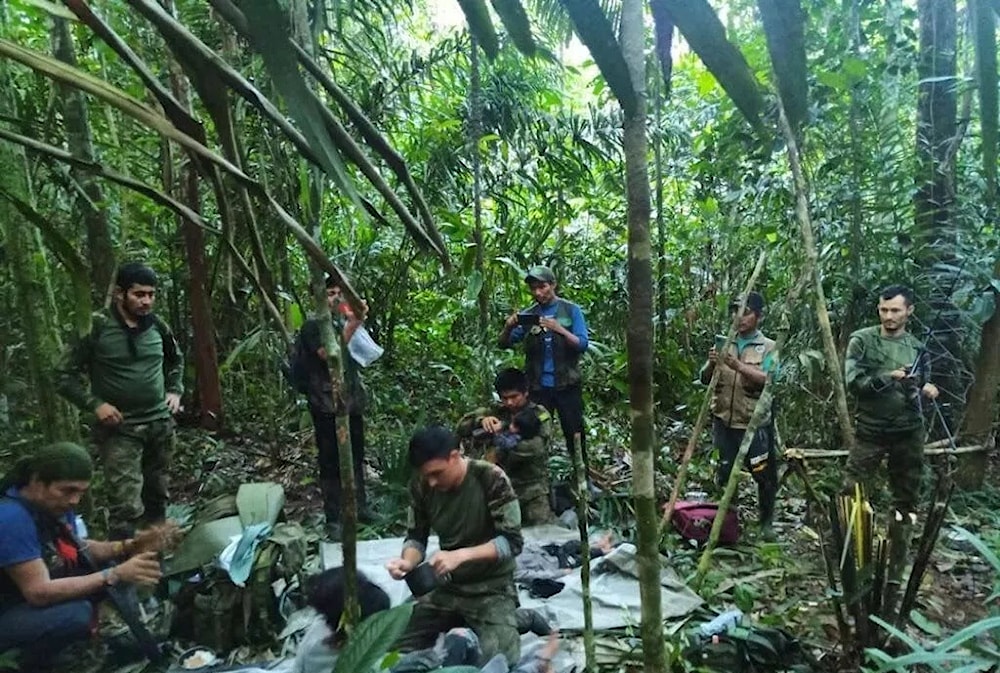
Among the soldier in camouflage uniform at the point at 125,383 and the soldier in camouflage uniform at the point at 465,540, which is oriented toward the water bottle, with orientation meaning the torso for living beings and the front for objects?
the soldier in camouflage uniform at the point at 125,383

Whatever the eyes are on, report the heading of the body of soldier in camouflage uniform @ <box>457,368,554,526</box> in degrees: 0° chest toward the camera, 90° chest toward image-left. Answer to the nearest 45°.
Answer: approximately 45°

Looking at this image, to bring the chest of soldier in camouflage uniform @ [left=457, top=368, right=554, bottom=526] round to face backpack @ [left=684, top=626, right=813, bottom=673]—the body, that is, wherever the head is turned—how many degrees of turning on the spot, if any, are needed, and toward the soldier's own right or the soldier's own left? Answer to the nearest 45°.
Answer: approximately 90° to the soldier's own left

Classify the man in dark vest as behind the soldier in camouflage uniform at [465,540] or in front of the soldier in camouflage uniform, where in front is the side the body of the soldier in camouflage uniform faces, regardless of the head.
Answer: behind

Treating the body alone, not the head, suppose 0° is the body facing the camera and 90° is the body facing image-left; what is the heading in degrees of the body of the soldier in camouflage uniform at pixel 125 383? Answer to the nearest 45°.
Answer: approximately 315°

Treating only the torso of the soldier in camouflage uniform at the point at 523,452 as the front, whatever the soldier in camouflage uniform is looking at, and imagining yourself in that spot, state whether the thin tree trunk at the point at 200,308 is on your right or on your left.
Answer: on your right

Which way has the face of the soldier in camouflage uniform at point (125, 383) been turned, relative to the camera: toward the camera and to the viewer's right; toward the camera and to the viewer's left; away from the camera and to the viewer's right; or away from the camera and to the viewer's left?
toward the camera and to the viewer's right

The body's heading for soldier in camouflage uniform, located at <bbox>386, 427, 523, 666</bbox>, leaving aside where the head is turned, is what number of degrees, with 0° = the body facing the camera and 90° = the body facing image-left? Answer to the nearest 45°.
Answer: approximately 45°
